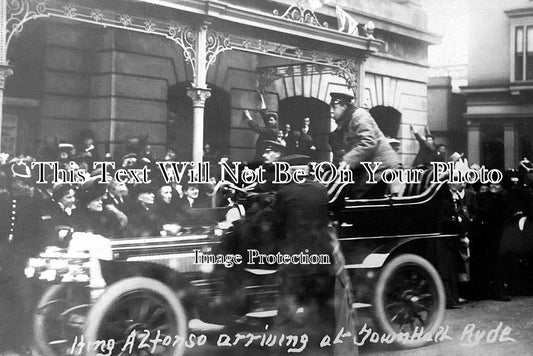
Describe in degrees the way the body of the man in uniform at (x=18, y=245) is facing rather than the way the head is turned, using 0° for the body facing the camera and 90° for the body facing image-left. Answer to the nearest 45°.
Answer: approximately 45°

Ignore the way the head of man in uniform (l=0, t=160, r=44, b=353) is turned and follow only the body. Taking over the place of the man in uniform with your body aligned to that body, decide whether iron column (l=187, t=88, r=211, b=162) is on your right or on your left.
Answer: on your left

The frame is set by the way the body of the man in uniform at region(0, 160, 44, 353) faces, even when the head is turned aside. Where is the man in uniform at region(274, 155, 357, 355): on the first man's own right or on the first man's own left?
on the first man's own left

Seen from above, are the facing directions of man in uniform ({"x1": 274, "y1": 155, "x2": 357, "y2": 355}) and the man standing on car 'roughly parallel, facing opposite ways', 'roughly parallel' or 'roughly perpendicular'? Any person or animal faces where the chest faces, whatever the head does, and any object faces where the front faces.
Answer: roughly perpendicular

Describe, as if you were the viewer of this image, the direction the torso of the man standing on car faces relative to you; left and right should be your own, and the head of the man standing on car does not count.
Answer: facing to the left of the viewer

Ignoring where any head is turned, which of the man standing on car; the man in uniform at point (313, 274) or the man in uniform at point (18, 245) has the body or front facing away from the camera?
the man in uniform at point (313, 274)

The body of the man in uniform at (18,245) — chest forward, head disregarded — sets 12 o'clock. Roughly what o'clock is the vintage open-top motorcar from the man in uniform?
The vintage open-top motorcar is roughly at 8 o'clock from the man in uniform.

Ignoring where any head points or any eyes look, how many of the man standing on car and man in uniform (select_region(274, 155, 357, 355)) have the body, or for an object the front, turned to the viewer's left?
1

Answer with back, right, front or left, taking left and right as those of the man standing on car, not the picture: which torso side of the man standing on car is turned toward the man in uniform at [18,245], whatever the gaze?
front

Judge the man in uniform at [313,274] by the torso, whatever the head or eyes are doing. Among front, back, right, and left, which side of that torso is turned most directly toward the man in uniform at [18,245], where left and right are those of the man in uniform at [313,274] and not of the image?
left

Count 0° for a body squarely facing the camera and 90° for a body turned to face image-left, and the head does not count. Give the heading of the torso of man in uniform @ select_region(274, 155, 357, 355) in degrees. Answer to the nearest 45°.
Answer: approximately 180°
